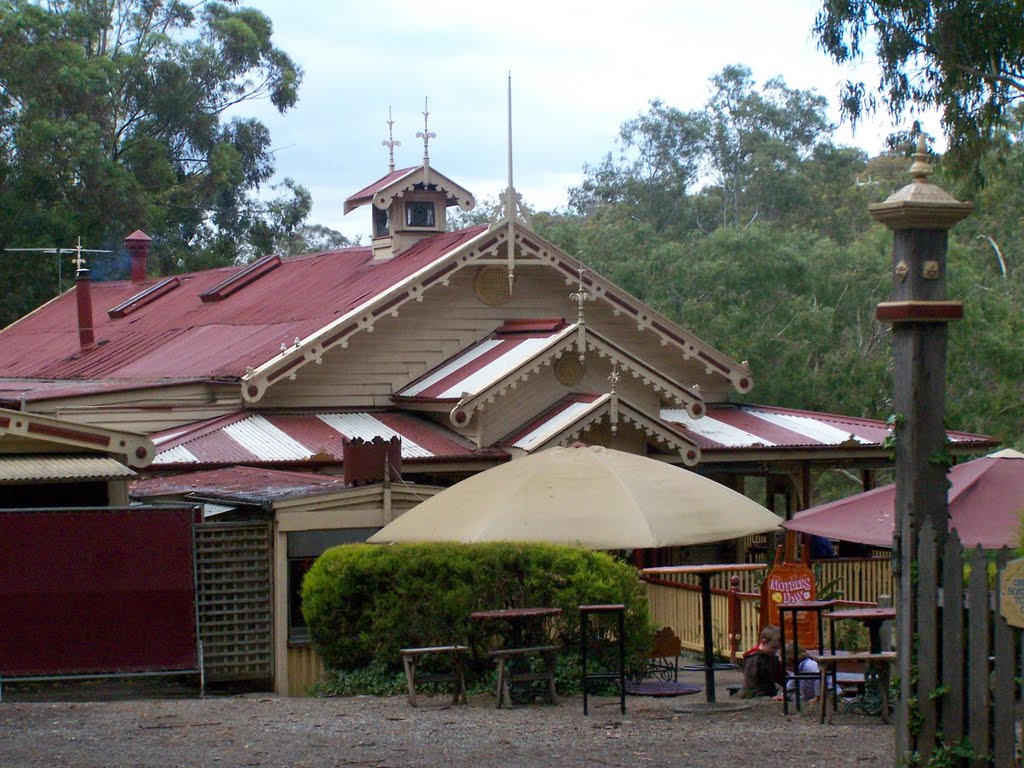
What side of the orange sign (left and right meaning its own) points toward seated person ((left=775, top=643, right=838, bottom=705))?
front

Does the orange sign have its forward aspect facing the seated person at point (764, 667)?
yes

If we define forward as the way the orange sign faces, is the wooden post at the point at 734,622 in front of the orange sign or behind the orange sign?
behind

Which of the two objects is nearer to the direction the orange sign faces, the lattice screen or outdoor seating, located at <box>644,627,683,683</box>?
the outdoor seating

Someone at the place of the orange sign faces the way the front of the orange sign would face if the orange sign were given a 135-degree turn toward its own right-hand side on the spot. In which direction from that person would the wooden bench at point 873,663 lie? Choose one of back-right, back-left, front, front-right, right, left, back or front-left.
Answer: back-left

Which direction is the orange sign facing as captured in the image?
toward the camera

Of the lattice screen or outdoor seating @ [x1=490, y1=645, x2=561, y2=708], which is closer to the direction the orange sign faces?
the outdoor seating

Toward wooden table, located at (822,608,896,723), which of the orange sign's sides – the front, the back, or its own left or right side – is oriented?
front

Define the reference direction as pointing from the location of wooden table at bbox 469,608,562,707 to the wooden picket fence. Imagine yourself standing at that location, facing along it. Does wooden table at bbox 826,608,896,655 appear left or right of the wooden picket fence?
left

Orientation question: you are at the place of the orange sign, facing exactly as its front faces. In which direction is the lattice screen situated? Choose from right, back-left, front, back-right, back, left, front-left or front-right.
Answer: right

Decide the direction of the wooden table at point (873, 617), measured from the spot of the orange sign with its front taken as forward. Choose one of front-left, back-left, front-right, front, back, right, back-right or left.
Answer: front
